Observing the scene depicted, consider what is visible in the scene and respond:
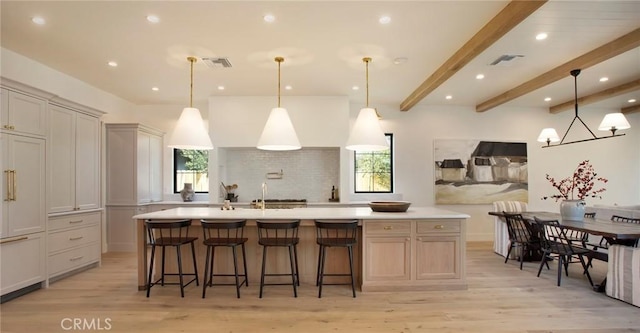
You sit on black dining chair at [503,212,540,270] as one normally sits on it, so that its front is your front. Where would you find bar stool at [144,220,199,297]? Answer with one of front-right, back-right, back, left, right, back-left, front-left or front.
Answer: back

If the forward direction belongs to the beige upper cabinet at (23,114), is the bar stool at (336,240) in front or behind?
in front

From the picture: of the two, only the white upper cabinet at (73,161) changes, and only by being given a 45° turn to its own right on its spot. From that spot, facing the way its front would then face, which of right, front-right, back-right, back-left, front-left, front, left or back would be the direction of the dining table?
front-left

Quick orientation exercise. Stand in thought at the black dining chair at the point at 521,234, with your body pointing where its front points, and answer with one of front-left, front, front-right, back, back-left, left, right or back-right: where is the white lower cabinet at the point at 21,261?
back

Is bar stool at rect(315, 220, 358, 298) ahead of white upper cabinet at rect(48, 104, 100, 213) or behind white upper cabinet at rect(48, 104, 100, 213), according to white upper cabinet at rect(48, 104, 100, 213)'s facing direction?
ahead

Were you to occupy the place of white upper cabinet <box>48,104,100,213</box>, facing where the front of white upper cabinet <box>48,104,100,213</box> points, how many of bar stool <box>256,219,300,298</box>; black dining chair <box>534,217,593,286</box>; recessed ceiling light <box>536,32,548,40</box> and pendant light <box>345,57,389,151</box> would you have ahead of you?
4

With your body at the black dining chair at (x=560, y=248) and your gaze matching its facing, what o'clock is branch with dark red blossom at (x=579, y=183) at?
The branch with dark red blossom is roughly at 11 o'clock from the black dining chair.

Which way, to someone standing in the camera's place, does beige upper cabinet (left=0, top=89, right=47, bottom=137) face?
facing the viewer and to the right of the viewer

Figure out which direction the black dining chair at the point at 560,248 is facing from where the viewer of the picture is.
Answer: facing away from the viewer and to the right of the viewer

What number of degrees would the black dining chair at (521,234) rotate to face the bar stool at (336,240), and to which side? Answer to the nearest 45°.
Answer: approximately 180°

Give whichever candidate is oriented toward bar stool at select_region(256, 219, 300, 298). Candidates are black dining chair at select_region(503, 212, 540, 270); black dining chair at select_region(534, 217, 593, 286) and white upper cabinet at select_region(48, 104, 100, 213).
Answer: the white upper cabinet

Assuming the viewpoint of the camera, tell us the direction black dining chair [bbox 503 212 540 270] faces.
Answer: facing away from the viewer and to the right of the viewer

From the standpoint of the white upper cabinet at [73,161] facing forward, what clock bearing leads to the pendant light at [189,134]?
The pendant light is roughly at 12 o'clock from the white upper cabinet.

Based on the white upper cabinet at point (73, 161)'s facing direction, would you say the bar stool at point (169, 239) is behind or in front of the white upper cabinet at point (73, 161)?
in front
